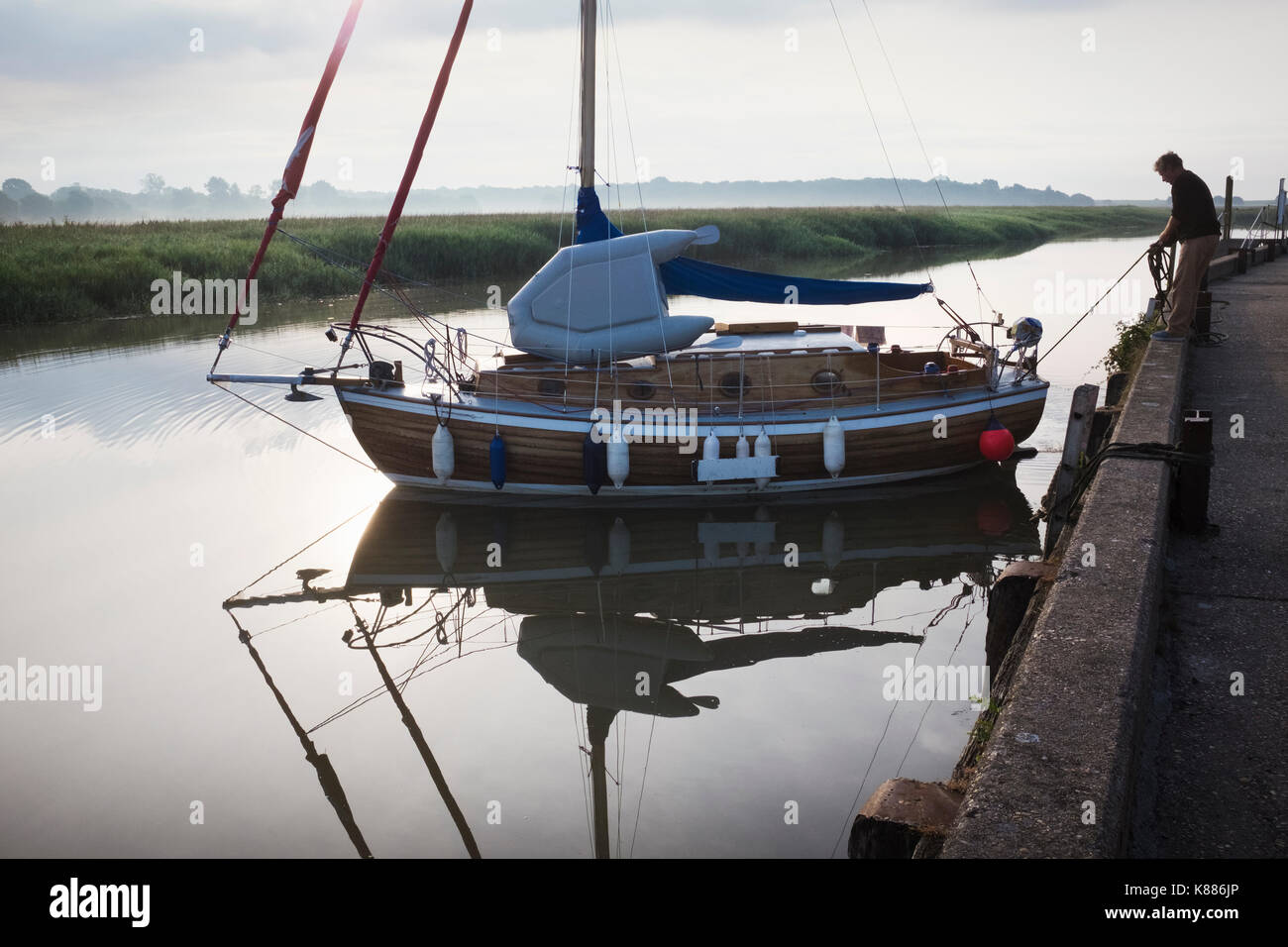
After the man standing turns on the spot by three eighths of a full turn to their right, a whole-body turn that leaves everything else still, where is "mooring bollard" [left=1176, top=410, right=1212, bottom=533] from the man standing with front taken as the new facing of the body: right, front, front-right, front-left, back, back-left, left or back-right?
back-right

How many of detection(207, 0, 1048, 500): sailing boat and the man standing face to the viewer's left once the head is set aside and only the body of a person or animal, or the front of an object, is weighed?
2

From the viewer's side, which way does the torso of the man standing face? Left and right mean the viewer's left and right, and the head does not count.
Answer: facing to the left of the viewer

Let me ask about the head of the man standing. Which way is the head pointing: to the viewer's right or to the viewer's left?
to the viewer's left

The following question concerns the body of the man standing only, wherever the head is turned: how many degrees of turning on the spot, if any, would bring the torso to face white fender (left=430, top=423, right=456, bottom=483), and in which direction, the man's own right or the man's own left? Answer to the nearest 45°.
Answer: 0° — they already face it

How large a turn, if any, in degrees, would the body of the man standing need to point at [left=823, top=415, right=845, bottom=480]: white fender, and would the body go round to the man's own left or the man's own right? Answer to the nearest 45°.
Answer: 0° — they already face it

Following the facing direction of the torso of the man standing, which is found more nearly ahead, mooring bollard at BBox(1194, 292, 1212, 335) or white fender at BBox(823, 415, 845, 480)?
the white fender

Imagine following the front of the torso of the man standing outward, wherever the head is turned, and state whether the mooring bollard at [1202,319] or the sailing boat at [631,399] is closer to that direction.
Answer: the sailing boat

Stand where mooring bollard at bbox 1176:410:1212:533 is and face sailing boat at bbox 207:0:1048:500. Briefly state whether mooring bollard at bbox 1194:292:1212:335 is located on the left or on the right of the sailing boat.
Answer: right

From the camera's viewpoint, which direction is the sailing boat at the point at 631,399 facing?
to the viewer's left

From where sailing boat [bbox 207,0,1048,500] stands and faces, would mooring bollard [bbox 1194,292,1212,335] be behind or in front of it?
behind
